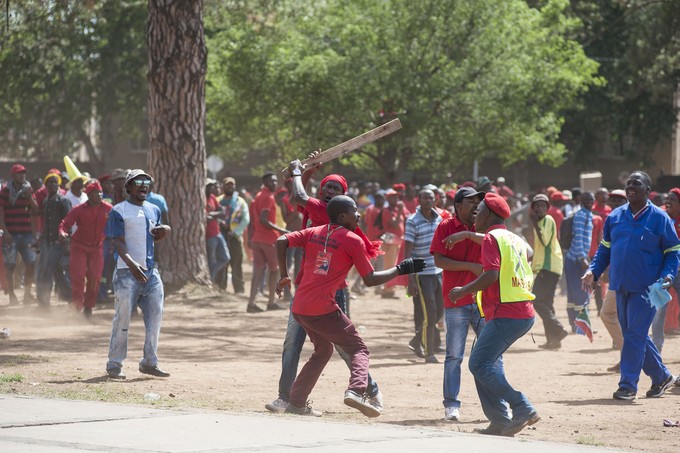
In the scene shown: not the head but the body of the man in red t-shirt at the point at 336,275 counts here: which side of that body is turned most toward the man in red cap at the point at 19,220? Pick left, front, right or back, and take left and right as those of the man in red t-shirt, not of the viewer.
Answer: left

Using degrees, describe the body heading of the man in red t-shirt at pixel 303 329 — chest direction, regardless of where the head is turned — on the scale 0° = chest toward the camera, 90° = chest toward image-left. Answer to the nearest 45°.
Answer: approximately 0°

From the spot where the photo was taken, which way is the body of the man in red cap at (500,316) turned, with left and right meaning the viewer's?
facing away from the viewer and to the left of the viewer
